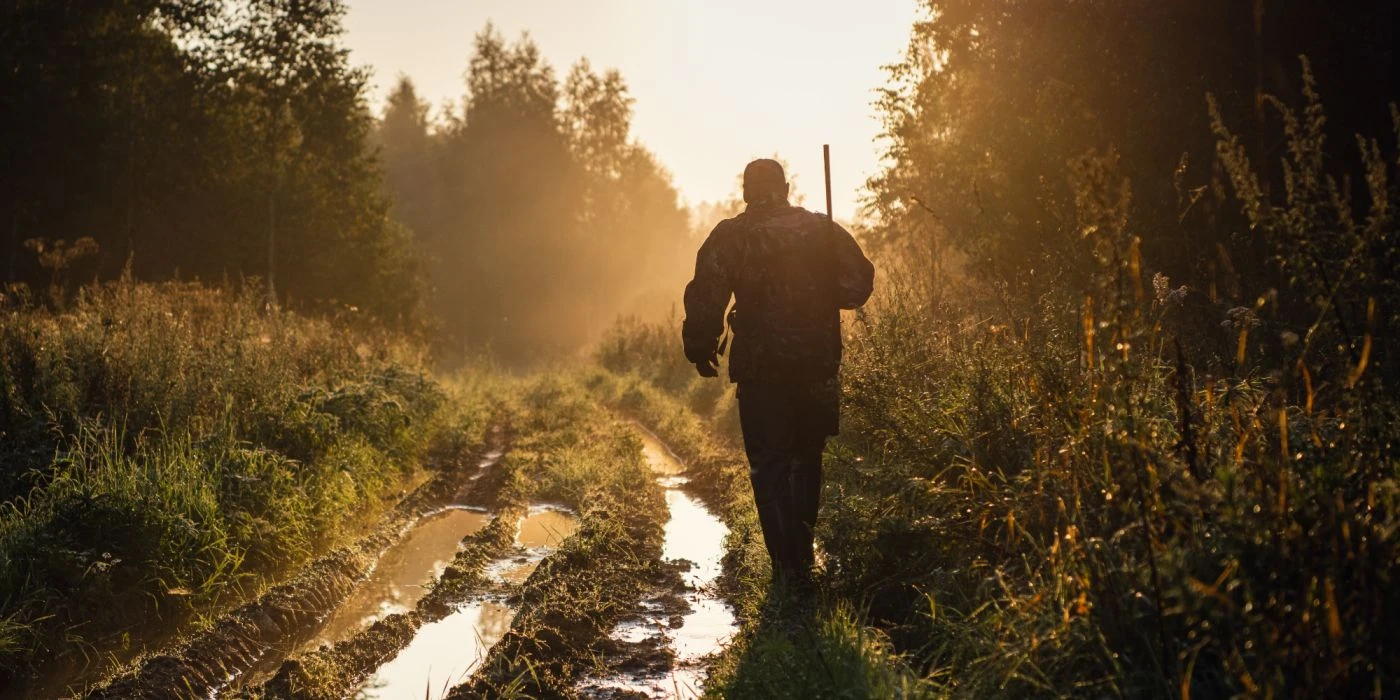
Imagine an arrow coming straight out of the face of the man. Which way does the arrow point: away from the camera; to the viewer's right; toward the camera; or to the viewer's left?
away from the camera

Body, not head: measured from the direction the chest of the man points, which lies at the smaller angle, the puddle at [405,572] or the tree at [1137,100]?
the tree

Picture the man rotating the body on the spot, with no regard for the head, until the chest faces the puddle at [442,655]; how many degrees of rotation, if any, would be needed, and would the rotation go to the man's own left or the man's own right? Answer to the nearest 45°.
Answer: approximately 135° to the man's own left

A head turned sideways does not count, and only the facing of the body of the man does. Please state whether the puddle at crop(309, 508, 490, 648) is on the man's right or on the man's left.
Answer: on the man's left

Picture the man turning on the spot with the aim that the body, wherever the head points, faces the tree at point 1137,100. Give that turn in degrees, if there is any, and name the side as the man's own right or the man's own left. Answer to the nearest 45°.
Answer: approximately 45° to the man's own right

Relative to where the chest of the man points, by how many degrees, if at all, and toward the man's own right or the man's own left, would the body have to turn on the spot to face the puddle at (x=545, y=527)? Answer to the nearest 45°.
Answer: approximately 45° to the man's own left

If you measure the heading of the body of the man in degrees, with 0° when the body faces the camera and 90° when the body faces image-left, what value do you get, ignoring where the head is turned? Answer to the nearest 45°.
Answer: approximately 180°

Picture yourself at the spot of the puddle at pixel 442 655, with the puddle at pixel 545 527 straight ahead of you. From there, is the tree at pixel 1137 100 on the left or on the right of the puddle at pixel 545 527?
right
